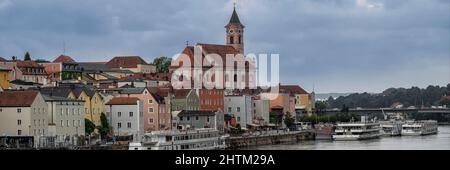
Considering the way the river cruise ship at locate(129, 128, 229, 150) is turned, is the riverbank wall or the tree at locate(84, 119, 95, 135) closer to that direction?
the tree

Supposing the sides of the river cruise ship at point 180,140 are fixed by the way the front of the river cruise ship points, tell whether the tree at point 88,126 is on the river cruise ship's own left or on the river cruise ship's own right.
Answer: on the river cruise ship's own right

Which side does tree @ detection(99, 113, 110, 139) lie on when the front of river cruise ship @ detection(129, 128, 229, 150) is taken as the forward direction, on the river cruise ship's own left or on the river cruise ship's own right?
on the river cruise ship's own right

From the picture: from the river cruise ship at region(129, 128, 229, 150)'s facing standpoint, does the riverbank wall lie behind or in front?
behind

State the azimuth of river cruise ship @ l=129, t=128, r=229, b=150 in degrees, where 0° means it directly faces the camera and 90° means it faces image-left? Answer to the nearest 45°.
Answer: approximately 45°
